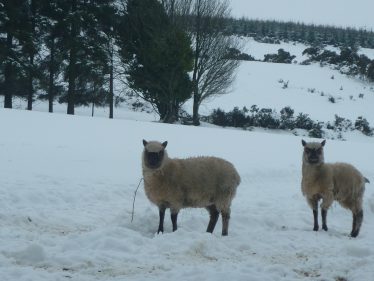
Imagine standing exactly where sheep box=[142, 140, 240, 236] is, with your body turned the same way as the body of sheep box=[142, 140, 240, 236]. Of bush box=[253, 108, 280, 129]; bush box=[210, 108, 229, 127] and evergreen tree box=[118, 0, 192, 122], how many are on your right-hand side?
3

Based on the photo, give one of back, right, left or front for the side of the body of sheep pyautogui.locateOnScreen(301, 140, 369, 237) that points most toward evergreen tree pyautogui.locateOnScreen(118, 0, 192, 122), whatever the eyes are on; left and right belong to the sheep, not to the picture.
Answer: right

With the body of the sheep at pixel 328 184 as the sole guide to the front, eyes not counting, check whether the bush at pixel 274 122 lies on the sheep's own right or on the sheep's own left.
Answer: on the sheep's own right

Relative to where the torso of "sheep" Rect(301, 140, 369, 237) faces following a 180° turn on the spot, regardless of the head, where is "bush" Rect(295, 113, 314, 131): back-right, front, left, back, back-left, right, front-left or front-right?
front-left

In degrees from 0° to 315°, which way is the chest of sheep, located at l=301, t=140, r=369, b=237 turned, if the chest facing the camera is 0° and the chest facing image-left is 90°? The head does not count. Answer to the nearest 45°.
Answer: approximately 45°

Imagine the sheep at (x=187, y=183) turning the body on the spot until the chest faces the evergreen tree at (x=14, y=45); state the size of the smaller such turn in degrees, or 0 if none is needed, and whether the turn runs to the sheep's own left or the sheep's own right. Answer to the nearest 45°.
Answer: approximately 45° to the sheep's own right

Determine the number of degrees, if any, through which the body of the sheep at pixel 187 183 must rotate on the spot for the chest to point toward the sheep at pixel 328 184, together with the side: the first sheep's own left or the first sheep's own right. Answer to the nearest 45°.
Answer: approximately 135° to the first sheep's own right

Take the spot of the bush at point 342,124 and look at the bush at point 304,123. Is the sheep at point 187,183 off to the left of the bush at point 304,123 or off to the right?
left

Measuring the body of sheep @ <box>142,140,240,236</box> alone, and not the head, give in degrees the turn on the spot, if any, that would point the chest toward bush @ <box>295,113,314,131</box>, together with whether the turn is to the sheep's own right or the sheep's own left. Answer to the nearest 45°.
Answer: approximately 90° to the sheep's own right

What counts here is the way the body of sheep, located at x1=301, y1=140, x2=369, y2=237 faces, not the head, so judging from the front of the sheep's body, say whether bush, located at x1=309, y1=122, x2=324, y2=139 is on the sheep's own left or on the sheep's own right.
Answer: on the sheep's own right

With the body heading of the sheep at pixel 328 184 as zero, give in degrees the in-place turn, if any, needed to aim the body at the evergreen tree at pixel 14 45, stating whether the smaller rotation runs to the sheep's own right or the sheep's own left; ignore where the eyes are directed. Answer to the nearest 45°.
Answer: approximately 90° to the sheep's own right

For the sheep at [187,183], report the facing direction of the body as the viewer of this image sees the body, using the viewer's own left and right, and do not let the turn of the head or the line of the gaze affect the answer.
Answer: facing to the left of the viewer

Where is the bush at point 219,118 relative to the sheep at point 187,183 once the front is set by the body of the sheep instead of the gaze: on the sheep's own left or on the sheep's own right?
on the sheep's own right
